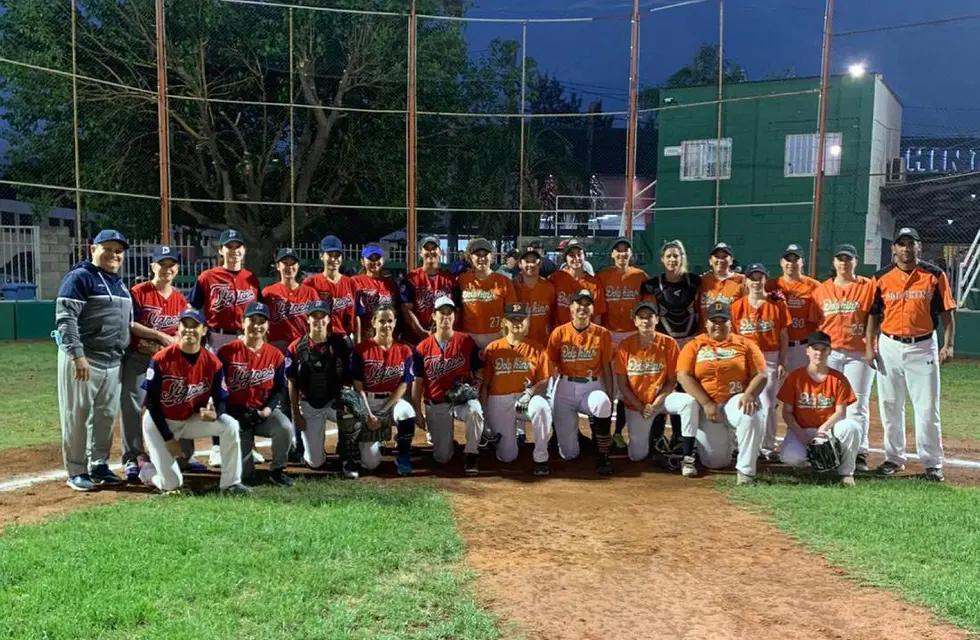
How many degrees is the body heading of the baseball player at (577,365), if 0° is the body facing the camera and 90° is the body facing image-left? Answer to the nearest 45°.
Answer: approximately 0°

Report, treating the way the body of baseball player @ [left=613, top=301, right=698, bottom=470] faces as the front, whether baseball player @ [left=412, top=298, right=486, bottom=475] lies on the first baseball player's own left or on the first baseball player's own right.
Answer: on the first baseball player's own right

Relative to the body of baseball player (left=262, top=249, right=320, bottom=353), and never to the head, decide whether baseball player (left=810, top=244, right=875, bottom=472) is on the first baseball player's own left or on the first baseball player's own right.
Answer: on the first baseball player's own left

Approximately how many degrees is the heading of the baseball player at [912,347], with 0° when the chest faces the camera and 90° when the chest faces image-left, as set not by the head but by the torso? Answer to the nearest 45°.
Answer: approximately 0°

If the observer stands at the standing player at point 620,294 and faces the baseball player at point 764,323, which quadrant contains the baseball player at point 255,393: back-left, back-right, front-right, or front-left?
back-right

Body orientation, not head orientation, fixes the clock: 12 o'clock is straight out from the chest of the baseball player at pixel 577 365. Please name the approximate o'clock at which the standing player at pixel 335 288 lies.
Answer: The standing player is roughly at 3 o'clock from the baseball player.

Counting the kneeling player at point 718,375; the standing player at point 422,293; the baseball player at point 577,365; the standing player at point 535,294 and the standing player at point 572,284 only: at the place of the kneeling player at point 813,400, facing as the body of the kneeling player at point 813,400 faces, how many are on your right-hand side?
5
